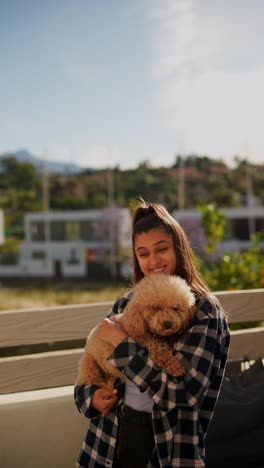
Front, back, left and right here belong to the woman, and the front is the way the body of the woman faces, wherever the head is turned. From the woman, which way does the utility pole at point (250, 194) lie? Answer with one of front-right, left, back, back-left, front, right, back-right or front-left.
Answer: back-right

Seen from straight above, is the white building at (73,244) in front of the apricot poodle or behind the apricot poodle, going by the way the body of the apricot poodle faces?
behind

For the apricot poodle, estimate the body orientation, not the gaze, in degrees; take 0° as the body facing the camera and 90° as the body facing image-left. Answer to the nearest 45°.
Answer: approximately 315°

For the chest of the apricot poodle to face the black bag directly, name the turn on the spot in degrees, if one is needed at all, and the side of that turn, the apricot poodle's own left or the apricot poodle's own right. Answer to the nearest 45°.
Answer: approximately 90° to the apricot poodle's own left
